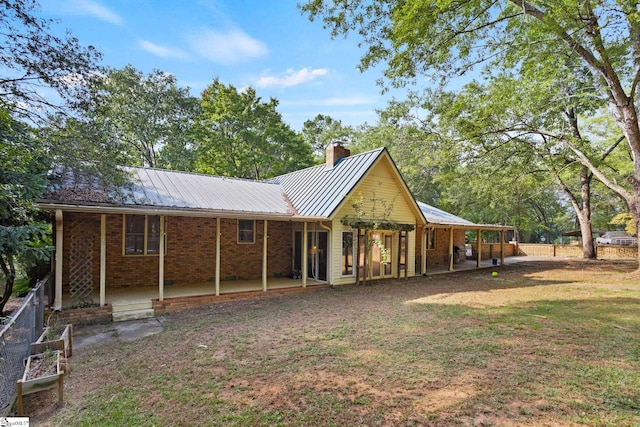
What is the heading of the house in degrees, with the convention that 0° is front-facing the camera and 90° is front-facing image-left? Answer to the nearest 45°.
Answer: approximately 315°

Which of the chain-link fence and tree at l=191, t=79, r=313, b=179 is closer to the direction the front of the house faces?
the chain-link fence

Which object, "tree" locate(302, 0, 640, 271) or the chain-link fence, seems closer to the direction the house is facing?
the tree

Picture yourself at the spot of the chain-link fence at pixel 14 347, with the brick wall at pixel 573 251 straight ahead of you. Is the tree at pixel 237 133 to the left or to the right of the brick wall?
left

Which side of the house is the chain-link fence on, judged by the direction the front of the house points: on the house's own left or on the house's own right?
on the house's own right

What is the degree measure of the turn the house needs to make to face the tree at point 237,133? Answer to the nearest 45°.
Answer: approximately 135° to its left

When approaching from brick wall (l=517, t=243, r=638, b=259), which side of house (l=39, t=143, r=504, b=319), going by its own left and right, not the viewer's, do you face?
left
